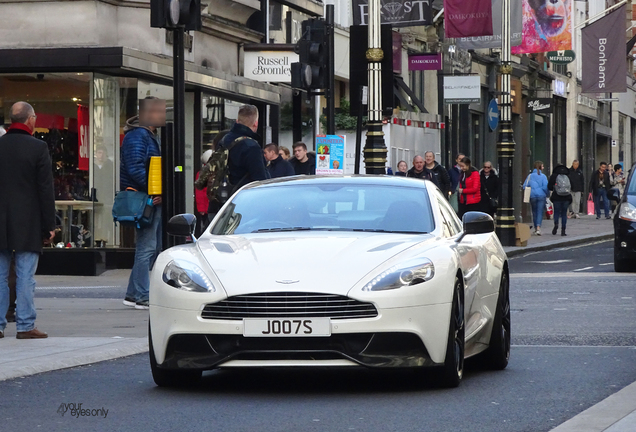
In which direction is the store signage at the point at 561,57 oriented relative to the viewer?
toward the camera

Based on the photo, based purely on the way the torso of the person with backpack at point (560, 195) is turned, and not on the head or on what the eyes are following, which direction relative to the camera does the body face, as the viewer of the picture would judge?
away from the camera

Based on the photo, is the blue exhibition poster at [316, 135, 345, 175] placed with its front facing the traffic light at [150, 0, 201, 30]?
yes

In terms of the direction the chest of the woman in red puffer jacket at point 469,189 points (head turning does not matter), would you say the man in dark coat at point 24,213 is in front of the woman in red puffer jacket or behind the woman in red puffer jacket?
in front

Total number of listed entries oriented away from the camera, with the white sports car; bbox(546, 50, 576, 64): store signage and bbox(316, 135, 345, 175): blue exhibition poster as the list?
0

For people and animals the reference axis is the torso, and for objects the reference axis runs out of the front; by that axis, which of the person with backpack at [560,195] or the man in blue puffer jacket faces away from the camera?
the person with backpack

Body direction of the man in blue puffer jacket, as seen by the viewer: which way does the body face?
to the viewer's right

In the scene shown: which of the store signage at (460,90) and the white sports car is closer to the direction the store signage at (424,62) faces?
the white sports car

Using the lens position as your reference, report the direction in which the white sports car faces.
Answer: facing the viewer

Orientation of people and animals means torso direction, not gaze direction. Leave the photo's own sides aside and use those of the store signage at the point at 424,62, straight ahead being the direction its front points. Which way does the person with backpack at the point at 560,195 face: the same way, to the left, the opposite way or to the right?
the opposite way

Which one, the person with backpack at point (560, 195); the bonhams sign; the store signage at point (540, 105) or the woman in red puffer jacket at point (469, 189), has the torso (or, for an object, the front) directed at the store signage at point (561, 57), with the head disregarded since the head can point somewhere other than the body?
the person with backpack

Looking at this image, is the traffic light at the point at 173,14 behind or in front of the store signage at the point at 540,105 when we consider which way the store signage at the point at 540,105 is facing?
in front
